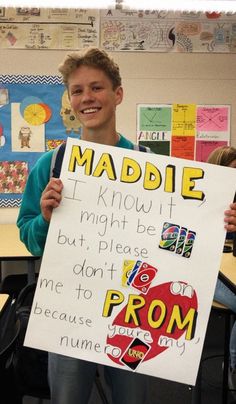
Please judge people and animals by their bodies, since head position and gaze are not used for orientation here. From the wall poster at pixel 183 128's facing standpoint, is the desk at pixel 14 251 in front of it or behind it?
in front

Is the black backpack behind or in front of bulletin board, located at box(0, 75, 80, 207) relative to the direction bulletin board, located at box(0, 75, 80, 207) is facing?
in front

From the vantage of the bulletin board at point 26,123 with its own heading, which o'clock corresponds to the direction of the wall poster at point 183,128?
The wall poster is roughly at 9 o'clock from the bulletin board.

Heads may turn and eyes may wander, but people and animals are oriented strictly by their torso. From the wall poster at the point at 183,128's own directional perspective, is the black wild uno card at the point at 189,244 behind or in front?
in front

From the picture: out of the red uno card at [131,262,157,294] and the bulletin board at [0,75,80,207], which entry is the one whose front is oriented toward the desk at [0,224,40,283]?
the bulletin board
